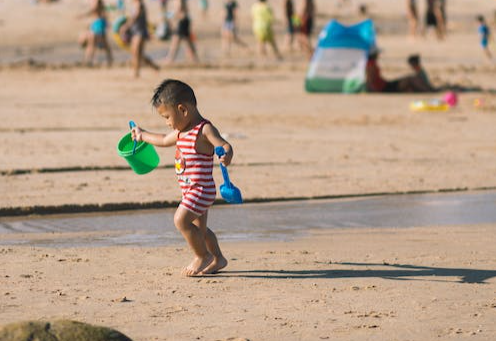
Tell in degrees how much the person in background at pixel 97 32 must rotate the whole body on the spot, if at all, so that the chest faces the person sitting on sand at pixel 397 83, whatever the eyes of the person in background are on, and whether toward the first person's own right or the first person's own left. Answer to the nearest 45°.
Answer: approximately 135° to the first person's own left

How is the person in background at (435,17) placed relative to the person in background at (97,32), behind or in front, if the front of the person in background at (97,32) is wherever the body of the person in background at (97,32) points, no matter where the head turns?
behind

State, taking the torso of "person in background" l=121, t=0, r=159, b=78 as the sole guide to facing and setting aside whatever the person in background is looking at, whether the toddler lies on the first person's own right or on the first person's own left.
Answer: on the first person's own left

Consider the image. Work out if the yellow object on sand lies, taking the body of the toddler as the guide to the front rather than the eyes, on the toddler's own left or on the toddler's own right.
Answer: on the toddler's own right

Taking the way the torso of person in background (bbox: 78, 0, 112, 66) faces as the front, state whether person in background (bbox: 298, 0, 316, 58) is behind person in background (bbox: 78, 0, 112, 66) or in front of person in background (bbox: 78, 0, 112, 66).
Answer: behind

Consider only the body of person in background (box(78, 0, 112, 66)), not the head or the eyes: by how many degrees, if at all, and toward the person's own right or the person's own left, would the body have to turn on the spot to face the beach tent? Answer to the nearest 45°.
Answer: approximately 135° to the person's own left

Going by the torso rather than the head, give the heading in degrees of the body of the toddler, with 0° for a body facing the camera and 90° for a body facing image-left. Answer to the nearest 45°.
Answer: approximately 90°

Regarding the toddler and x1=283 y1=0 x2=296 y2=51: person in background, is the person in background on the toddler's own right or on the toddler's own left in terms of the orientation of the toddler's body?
on the toddler's own right

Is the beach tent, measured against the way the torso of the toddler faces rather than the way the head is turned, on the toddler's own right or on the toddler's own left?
on the toddler's own right

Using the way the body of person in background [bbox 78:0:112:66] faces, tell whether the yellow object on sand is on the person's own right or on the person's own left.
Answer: on the person's own left

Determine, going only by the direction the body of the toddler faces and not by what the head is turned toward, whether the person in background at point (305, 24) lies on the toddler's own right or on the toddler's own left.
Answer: on the toddler's own right
